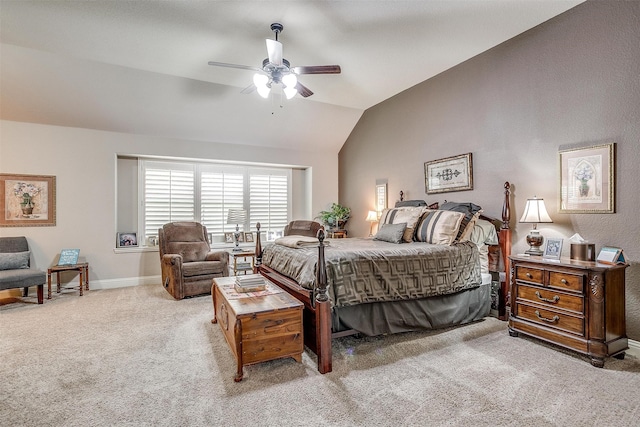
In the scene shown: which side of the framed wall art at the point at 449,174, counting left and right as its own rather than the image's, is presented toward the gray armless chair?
front

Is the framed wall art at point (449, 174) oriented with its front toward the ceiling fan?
yes

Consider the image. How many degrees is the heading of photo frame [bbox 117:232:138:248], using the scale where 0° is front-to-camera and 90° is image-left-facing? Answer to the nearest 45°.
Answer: approximately 0°

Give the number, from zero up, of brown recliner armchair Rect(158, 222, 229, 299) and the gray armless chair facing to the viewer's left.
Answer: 0

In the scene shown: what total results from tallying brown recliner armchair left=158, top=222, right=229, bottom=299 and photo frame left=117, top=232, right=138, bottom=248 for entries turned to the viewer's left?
0

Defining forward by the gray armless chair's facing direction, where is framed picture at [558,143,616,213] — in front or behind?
in front

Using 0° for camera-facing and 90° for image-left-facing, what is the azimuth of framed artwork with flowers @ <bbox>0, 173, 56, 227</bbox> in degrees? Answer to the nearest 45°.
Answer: approximately 0°
